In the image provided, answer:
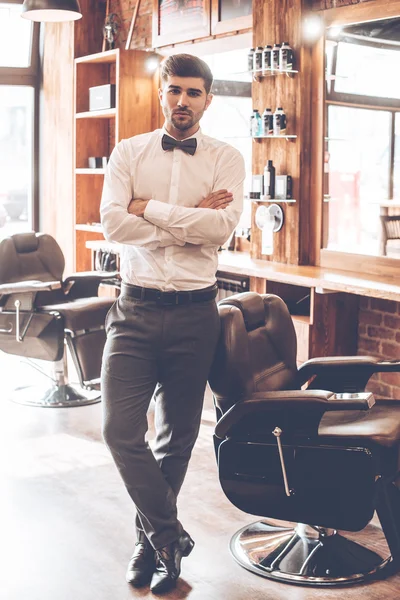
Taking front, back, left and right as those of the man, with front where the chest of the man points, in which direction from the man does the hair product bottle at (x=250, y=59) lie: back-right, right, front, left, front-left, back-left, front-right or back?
back

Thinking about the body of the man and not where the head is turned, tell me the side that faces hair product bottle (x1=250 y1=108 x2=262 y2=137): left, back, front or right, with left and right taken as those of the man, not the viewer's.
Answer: back

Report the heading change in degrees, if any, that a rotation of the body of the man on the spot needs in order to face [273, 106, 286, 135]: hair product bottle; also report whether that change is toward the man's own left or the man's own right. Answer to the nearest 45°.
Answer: approximately 180°

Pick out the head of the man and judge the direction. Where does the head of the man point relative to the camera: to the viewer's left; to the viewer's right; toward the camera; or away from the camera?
toward the camera

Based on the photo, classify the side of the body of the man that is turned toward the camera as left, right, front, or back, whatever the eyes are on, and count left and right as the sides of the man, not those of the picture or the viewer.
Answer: front

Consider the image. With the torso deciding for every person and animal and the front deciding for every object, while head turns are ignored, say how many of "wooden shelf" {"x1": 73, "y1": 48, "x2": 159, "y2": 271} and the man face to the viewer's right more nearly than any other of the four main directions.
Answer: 0

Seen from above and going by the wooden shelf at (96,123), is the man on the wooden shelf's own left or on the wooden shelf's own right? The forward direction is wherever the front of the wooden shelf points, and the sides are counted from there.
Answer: on the wooden shelf's own left

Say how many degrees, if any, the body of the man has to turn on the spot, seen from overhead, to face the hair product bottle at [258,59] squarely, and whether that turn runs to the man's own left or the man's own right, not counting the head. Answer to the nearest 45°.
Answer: approximately 180°

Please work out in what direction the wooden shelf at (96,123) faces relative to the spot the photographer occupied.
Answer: facing the viewer and to the left of the viewer

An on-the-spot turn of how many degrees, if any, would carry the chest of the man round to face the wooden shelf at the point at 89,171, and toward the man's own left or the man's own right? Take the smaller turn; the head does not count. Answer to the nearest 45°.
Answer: approximately 180°
